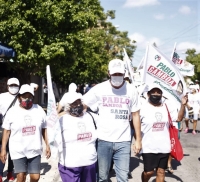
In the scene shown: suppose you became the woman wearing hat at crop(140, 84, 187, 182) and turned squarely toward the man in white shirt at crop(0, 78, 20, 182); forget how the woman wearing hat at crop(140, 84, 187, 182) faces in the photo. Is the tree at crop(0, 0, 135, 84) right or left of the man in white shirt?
right

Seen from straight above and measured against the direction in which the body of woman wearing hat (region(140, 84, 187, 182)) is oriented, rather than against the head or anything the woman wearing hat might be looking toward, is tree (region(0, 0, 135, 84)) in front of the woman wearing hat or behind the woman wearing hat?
behind

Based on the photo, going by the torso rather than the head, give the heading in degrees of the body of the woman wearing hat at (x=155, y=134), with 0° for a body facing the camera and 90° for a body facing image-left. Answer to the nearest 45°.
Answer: approximately 0°

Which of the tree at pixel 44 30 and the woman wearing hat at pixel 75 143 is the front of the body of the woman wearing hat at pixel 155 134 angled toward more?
the woman wearing hat

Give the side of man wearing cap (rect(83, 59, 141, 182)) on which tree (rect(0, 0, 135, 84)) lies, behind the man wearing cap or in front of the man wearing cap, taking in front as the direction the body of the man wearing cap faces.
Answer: behind

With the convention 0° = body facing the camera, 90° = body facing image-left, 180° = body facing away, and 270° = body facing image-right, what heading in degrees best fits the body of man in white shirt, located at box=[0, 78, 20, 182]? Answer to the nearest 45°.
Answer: approximately 0°

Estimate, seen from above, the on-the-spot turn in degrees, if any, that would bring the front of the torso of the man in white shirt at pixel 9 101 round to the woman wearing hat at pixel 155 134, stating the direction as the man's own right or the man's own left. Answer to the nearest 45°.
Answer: approximately 45° to the man's own left

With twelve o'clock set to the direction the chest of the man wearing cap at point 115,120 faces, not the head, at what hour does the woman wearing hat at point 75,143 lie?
The woman wearing hat is roughly at 2 o'clock from the man wearing cap.
